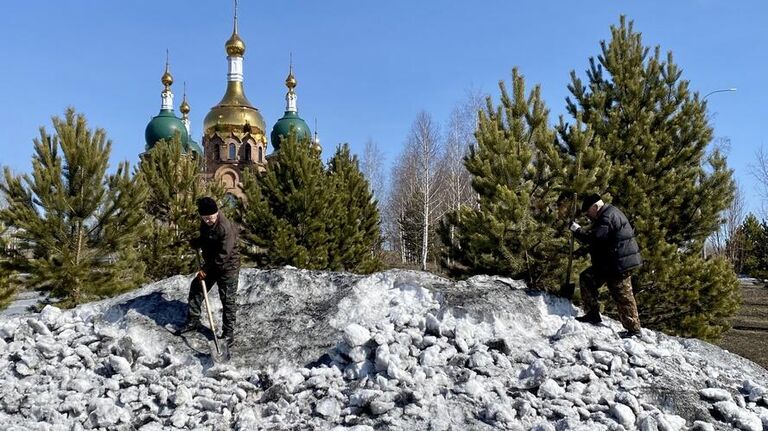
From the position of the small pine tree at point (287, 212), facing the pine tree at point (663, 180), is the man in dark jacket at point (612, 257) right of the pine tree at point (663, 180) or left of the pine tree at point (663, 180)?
right

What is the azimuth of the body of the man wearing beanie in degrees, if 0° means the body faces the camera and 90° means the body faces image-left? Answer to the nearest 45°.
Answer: approximately 45°

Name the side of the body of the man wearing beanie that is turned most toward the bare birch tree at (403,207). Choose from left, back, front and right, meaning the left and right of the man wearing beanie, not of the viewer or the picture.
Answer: back

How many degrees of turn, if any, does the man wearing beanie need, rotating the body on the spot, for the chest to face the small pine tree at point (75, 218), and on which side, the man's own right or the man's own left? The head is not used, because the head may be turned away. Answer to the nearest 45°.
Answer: approximately 90° to the man's own right

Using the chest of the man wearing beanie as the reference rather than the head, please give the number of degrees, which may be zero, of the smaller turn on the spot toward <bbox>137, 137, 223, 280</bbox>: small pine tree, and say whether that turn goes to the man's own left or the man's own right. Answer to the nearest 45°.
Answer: approximately 135° to the man's own right

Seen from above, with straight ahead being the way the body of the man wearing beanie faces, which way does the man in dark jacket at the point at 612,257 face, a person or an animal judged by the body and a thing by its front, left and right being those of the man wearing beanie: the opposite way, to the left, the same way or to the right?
to the right

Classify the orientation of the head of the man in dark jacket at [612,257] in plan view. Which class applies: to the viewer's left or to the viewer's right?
to the viewer's left

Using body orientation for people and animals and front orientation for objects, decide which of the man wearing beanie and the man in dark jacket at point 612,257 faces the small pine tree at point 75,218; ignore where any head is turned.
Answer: the man in dark jacket

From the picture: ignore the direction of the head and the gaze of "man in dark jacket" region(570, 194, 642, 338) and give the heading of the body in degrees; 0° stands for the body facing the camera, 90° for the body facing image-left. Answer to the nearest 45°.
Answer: approximately 90°

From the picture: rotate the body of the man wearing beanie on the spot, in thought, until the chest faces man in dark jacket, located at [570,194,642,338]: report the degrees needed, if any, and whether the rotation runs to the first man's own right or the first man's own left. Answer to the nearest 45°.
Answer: approximately 135° to the first man's own left
